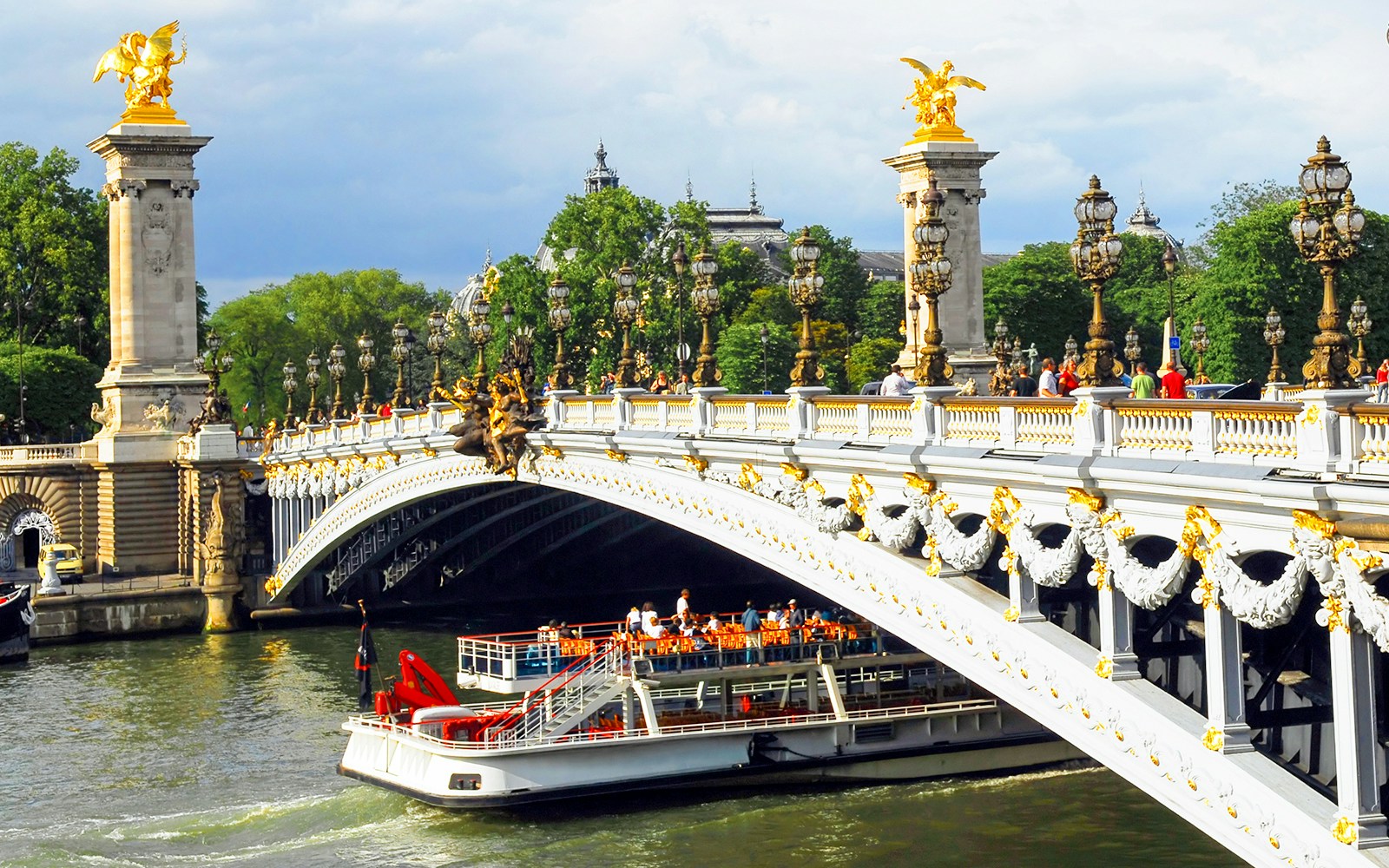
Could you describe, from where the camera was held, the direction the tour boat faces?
facing away from the viewer and to the right of the viewer

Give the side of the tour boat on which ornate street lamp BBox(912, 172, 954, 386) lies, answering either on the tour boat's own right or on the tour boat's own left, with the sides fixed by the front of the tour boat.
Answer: on the tour boat's own right

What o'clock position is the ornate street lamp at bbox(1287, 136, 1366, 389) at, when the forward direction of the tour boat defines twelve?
The ornate street lamp is roughly at 4 o'clock from the tour boat.

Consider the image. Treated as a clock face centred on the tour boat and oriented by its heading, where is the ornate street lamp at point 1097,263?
The ornate street lamp is roughly at 4 o'clock from the tour boat.
